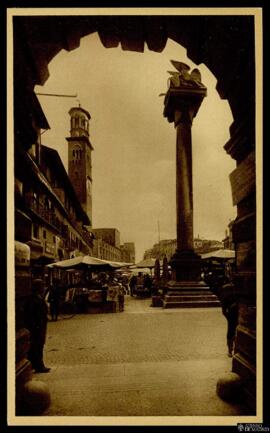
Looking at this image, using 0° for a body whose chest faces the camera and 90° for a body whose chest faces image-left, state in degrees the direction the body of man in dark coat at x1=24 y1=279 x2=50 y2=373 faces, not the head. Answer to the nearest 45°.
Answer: approximately 270°

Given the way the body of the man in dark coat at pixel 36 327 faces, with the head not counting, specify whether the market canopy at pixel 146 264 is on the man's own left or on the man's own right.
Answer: on the man's own left

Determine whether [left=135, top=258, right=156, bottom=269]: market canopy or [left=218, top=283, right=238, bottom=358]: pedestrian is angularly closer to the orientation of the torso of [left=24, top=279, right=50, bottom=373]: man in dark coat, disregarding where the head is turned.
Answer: the pedestrian

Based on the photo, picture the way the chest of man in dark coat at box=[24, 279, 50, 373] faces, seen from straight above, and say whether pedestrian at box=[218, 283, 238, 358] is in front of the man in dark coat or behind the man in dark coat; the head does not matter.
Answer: in front
